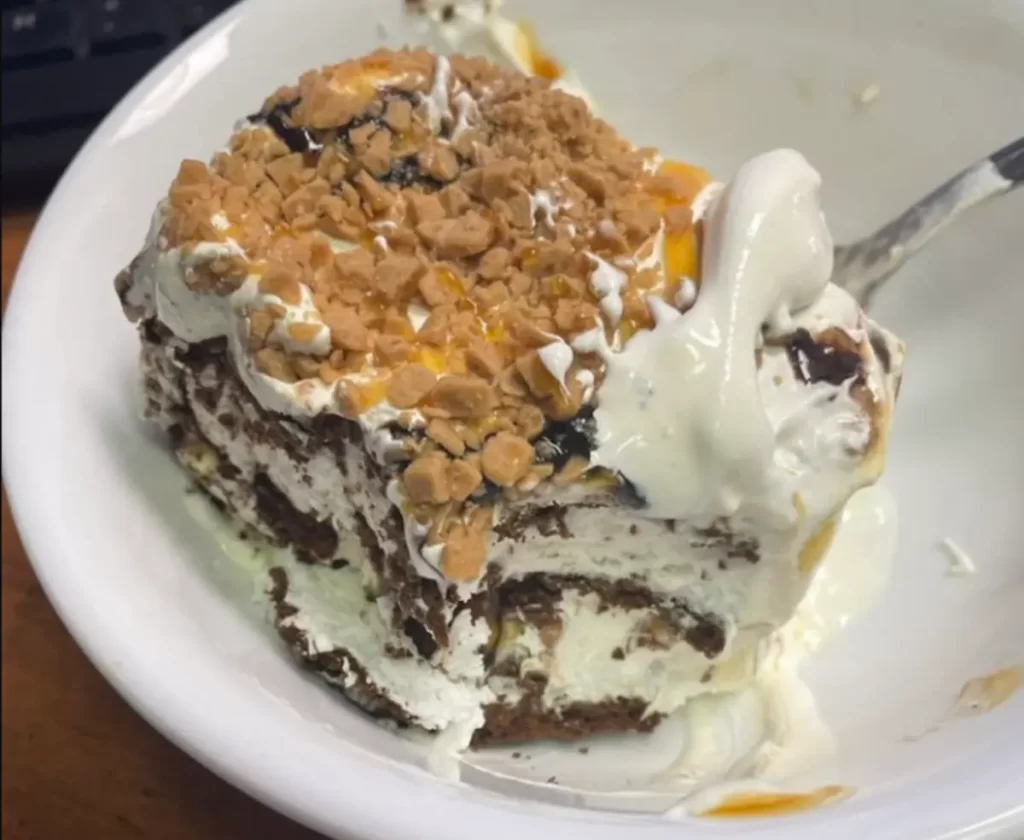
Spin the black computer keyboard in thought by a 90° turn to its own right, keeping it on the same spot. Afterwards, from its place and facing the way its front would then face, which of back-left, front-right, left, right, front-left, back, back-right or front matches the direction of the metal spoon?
back-left

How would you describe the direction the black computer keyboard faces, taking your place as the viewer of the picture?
facing the viewer

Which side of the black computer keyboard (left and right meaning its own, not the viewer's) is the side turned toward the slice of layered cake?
front

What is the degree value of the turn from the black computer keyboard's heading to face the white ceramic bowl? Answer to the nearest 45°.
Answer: approximately 45° to its left
